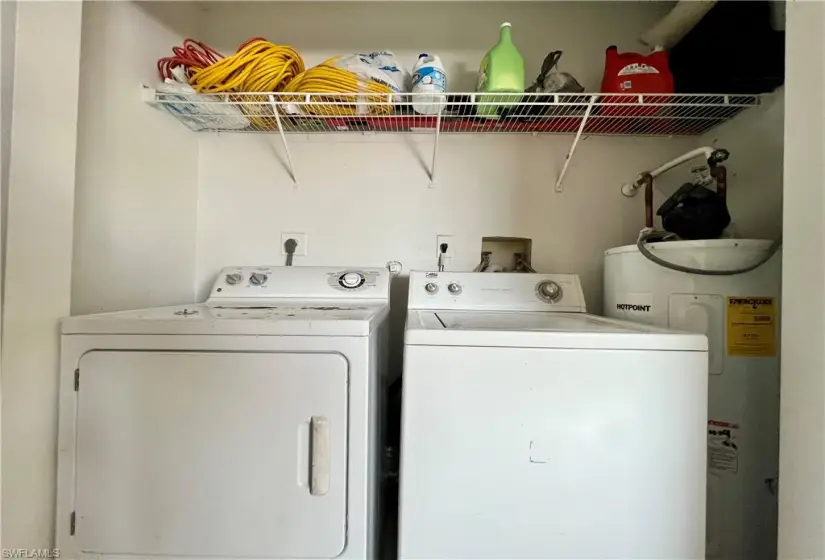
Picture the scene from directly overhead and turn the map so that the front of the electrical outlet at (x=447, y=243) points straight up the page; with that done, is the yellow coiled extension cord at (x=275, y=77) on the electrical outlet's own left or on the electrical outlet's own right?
on the electrical outlet's own right

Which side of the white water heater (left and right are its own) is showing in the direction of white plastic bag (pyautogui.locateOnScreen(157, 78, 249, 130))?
right

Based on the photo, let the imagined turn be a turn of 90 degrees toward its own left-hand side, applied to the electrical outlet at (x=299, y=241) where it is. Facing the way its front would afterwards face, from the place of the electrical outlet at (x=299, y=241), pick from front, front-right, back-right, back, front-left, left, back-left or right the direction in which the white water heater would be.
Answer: front-right

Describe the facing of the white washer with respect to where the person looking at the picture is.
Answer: facing the viewer

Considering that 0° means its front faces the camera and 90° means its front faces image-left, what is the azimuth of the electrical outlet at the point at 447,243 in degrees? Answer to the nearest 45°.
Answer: approximately 0°

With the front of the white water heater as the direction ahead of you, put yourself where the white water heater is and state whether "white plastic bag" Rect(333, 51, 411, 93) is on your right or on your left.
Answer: on your right

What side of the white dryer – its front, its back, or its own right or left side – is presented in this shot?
front

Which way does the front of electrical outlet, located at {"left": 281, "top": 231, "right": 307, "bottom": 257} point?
toward the camera
